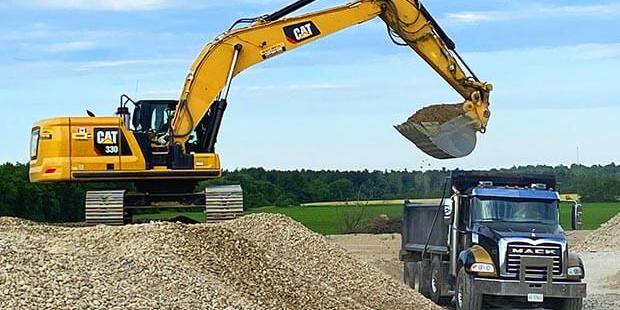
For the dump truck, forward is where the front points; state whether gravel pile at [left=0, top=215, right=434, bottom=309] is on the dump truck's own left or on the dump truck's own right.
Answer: on the dump truck's own right

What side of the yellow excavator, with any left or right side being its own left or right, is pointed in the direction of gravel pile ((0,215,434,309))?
right

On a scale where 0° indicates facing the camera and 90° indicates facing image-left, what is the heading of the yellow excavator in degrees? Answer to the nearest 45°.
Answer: approximately 270°
